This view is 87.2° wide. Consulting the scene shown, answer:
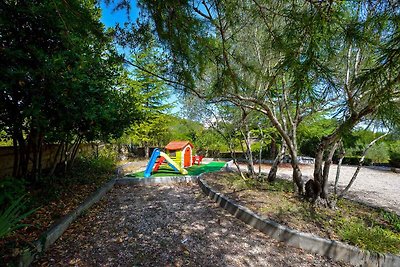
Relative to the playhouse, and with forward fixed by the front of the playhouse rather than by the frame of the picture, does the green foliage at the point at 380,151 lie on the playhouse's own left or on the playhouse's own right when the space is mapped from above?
on the playhouse's own left

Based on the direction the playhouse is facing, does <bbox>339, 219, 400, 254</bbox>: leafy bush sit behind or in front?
in front

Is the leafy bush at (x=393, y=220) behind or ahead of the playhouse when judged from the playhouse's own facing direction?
ahead

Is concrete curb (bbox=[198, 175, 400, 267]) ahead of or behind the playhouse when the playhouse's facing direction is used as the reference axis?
ahead

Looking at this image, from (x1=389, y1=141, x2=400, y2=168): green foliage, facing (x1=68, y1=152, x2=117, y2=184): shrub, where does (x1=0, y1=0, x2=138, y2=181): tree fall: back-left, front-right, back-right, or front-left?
front-left

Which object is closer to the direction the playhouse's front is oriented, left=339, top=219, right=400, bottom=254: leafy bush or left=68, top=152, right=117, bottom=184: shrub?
the leafy bush

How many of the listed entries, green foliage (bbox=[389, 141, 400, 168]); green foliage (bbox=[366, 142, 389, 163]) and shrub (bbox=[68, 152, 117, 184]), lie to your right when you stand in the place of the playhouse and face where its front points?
1

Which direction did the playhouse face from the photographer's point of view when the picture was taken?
facing the viewer and to the right of the viewer

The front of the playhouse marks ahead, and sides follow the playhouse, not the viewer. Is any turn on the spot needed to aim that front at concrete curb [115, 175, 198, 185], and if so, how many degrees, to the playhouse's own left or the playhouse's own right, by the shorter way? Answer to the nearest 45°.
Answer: approximately 45° to the playhouse's own right

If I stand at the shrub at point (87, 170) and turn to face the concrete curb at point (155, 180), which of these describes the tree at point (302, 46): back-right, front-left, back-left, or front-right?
front-right

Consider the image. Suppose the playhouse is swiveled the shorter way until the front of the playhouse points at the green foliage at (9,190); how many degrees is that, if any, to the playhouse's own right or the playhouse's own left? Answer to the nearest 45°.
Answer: approximately 45° to the playhouse's own right

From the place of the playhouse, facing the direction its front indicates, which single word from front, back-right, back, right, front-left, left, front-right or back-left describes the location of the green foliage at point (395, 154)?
front-left

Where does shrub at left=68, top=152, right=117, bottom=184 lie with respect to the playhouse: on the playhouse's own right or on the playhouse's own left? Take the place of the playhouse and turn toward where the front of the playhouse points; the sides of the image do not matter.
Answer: on the playhouse's own right
